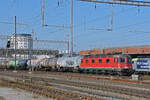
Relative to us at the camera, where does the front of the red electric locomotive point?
facing the viewer and to the right of the viewer
